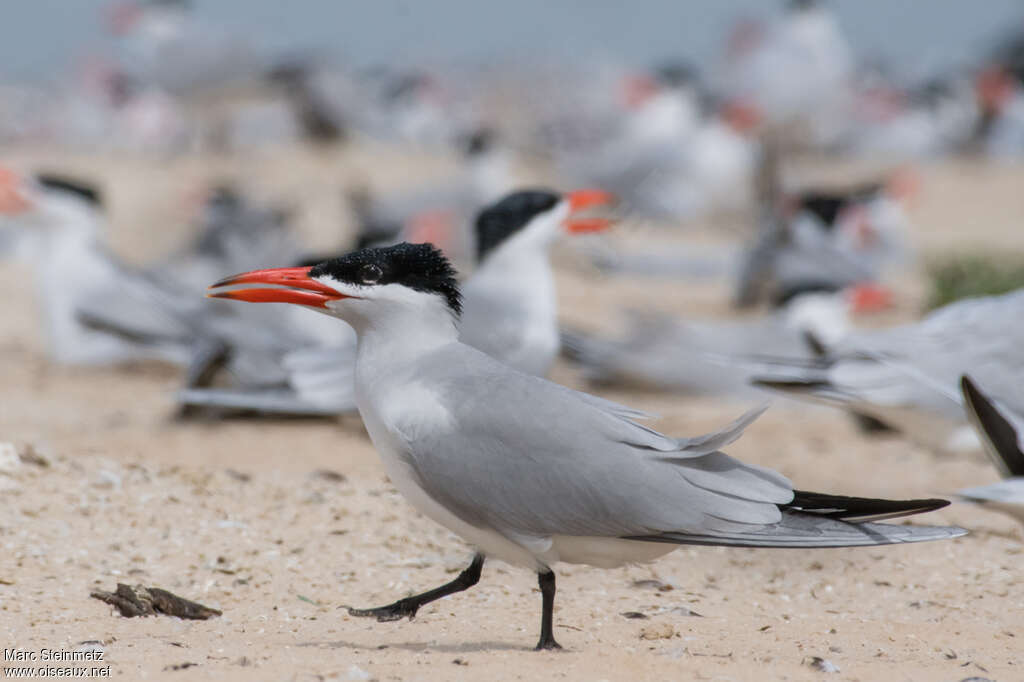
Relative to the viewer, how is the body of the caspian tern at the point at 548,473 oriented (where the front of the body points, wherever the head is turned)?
to the viewer's left

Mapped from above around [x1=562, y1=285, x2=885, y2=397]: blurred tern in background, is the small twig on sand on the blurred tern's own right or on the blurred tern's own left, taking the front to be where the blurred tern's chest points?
on the blurred tern's own right

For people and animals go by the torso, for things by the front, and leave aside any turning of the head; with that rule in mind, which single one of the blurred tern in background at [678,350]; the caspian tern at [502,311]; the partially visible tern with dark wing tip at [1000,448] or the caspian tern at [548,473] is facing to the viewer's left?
the caspian tern at [548,473]

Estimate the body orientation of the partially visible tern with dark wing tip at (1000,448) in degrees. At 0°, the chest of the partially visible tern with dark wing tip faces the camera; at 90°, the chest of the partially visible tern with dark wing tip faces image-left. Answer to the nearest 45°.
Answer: approximately 270°

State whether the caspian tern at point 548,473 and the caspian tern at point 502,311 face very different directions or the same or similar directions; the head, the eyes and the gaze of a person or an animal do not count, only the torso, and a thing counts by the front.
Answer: very different directions

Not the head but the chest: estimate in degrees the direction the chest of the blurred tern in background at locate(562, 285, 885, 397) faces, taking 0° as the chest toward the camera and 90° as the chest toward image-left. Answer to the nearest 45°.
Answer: approximately 270°

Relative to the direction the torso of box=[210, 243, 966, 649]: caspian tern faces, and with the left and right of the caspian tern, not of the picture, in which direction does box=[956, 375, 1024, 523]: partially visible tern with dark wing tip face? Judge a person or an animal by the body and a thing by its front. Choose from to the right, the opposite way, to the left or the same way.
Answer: the opposite way

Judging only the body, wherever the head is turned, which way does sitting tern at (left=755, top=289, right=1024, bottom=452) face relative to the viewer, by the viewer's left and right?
facing to the right of the viewer

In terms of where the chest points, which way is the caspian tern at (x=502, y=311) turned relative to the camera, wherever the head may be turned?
to the viewer's right

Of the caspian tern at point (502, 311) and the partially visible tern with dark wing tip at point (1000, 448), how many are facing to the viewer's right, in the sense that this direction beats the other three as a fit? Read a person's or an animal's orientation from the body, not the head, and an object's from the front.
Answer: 2

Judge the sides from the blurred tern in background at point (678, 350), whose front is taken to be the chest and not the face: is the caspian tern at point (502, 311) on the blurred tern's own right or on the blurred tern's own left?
on the blurred tern's own right
